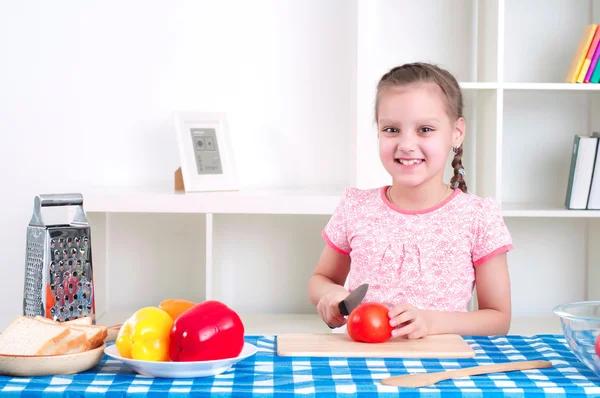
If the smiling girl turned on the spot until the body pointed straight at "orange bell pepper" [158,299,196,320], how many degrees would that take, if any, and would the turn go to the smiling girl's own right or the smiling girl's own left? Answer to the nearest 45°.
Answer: approximately 45° to the smiling girl's own right

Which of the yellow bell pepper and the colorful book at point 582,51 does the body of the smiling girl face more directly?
the yellow bell pepper

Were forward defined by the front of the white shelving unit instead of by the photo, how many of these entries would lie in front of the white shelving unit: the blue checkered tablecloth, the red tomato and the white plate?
3

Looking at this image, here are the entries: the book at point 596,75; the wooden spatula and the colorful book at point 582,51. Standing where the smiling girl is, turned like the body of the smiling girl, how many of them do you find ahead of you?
1

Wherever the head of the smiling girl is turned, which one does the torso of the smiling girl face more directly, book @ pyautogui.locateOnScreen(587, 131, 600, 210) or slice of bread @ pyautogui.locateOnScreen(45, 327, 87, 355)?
the slice of bread

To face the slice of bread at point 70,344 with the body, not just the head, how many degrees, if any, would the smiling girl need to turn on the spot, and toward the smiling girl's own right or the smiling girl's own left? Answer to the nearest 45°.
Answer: approximately 45° to the smiling girl's own right

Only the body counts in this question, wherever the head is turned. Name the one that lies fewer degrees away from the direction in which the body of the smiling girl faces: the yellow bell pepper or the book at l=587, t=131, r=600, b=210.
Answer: the yellow bell pepper

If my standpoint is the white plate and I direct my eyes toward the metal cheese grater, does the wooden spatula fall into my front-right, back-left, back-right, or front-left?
back-right

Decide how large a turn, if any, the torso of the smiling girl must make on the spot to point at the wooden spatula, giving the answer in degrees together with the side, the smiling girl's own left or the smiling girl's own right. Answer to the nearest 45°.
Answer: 0° — they already face it

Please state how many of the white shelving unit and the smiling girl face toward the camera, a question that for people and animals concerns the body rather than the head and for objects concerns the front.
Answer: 2

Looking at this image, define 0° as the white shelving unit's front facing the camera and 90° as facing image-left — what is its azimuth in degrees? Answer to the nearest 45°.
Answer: approximately 0°

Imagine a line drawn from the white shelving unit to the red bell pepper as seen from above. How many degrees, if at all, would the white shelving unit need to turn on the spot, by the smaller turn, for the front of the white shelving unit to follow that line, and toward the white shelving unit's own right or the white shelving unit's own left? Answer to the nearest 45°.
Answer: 0° — it already faces it
